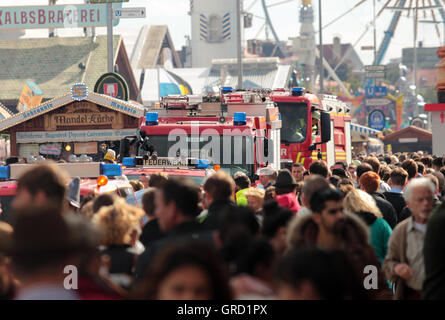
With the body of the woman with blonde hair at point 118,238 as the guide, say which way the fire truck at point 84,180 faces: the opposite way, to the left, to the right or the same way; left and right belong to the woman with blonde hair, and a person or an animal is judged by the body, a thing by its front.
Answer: the opposite way

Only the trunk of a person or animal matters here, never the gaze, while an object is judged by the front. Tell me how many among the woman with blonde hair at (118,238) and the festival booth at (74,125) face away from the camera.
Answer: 1

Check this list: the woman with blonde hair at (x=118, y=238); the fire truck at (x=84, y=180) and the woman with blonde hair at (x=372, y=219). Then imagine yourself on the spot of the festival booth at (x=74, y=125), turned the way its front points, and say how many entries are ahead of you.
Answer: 3

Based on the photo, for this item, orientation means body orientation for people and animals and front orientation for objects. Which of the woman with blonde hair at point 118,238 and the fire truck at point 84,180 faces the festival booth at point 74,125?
the woman with blonde hair

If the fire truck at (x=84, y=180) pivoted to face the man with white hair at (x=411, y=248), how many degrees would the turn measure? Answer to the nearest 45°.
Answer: approximately 45° to its left

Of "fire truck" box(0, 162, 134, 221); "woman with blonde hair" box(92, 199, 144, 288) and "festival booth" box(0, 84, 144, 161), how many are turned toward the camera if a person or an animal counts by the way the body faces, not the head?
2

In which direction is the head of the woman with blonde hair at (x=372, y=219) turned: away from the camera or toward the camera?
away from the camera

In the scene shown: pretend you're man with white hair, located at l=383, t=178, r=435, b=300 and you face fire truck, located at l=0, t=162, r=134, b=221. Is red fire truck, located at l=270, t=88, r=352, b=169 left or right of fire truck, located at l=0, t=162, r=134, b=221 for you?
right

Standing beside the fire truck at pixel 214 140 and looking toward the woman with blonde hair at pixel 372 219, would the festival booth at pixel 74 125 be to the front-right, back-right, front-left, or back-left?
back-right

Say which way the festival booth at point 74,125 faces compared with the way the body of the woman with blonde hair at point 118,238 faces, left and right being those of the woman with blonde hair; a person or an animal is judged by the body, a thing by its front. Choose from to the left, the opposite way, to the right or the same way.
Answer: the opposite way

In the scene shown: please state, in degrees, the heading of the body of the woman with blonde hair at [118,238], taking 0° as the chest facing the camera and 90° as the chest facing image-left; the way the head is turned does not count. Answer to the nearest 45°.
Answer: approximately 180°

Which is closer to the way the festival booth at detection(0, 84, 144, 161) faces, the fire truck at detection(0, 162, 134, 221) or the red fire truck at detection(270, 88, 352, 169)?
the fire truck

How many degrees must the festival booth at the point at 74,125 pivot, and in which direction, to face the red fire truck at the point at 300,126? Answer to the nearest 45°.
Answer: approximately 45° to its left
